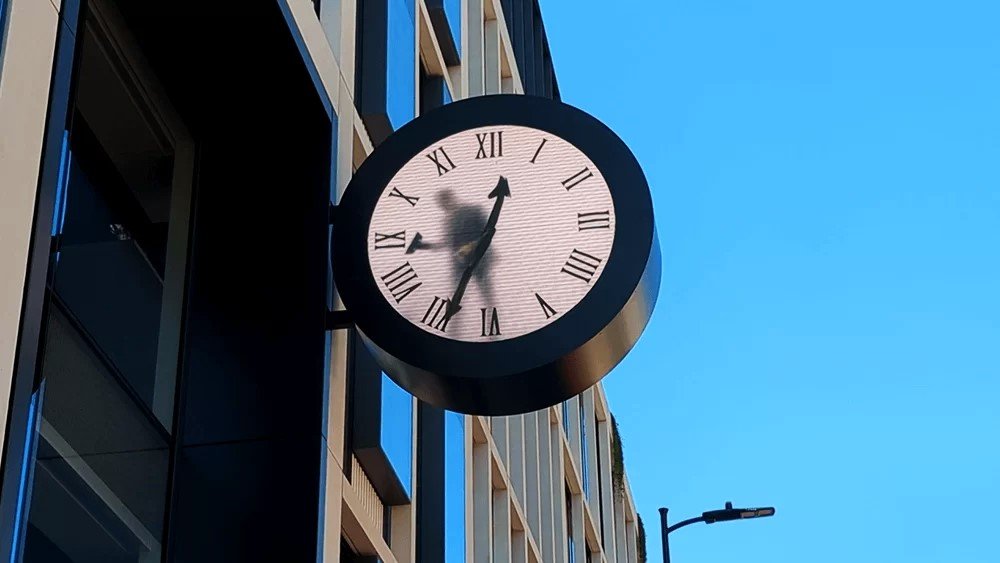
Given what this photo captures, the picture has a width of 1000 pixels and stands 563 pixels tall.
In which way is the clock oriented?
toward the camera

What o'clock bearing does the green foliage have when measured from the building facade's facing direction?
The green foliage is roughly at 8 o'clock from the building facade.

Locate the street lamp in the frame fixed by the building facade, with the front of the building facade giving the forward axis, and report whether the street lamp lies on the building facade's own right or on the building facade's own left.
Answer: on the building facade's own left

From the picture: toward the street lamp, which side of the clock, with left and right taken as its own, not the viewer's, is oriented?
back

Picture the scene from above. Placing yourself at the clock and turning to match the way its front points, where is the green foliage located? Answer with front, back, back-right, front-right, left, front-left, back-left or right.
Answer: back

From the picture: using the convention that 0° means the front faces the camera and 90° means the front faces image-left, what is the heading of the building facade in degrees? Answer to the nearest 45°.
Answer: approximately 315°
